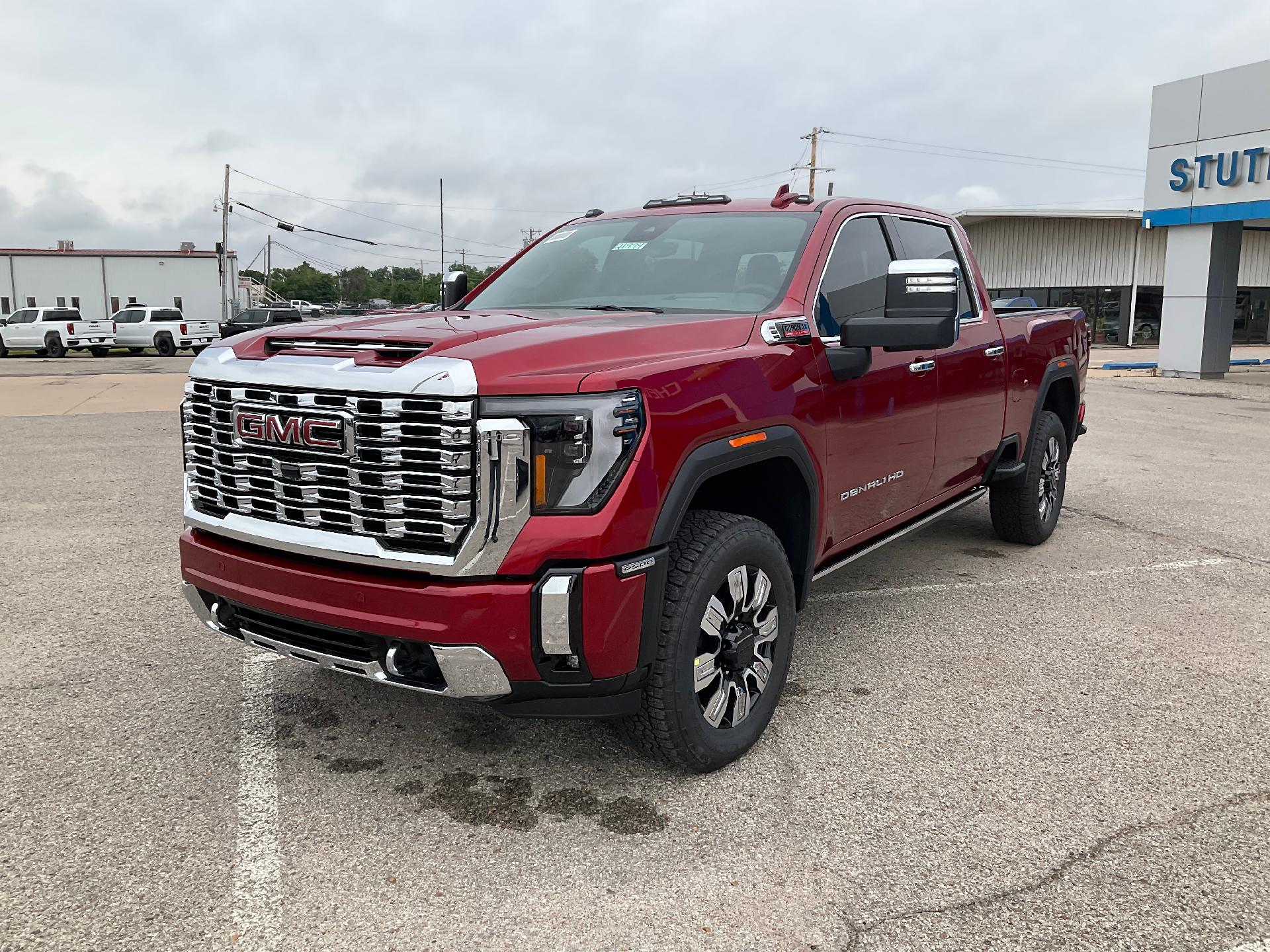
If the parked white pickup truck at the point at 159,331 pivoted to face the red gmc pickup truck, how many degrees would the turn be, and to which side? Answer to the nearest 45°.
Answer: approximately 135° to its left

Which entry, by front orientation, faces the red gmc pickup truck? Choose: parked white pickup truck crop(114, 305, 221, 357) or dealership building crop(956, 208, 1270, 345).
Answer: the dealership building

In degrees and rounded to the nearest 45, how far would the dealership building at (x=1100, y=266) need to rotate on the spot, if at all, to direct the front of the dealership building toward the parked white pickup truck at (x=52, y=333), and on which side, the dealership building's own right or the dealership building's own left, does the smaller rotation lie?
approximately 45° to the dealership building's own right

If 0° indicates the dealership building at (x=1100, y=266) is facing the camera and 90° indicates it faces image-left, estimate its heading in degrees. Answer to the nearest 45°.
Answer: approximately 0°

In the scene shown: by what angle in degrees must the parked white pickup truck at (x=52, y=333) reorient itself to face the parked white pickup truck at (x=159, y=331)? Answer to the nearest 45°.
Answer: approximately 135° to its right

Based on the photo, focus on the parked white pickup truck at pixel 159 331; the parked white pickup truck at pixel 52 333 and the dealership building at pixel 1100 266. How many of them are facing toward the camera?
1

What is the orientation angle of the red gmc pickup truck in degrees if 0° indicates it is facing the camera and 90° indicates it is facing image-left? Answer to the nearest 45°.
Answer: approximately 45°

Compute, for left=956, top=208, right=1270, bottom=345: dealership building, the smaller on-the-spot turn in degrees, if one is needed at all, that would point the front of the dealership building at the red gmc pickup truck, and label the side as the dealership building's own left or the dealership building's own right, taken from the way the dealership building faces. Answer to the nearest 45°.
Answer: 0° — it already faces it

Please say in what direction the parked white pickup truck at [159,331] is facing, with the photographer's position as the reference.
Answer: facing away from the viewer and to the left of the viewer

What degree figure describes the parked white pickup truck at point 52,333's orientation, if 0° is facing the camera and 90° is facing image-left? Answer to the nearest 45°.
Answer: approximately 135°

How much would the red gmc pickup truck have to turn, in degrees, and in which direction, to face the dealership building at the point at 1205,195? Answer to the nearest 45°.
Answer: approximately 180°

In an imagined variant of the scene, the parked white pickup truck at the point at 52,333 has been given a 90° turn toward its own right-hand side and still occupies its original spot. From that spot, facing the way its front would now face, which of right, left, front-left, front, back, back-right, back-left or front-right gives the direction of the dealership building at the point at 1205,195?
right

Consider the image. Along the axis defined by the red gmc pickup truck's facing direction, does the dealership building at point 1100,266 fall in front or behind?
behind

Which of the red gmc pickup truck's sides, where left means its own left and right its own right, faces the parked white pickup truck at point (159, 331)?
right
